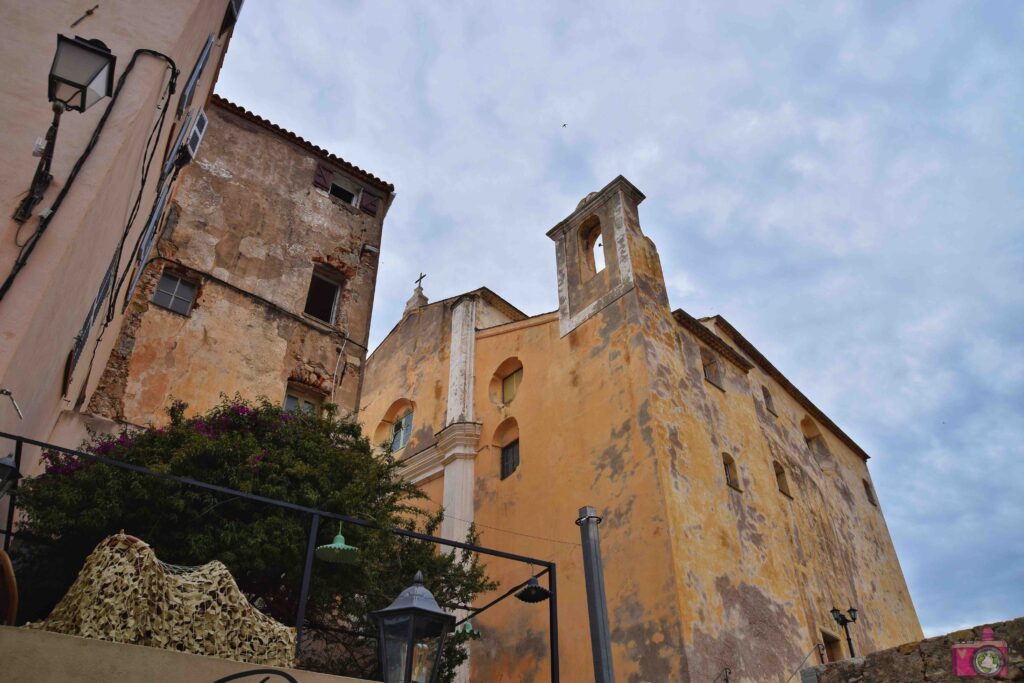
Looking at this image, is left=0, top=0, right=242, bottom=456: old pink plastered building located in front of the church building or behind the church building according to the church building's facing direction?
in front

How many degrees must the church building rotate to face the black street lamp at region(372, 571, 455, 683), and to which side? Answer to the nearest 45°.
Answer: approximately 45° to its left

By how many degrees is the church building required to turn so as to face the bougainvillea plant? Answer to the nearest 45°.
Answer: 0° — it already faces it

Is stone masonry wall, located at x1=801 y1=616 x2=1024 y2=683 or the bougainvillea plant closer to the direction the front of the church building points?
the bougainvillea plant

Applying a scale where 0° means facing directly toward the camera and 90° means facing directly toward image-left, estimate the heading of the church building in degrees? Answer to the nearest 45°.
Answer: approximately 45°

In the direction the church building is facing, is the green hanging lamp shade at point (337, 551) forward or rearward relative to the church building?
forward
